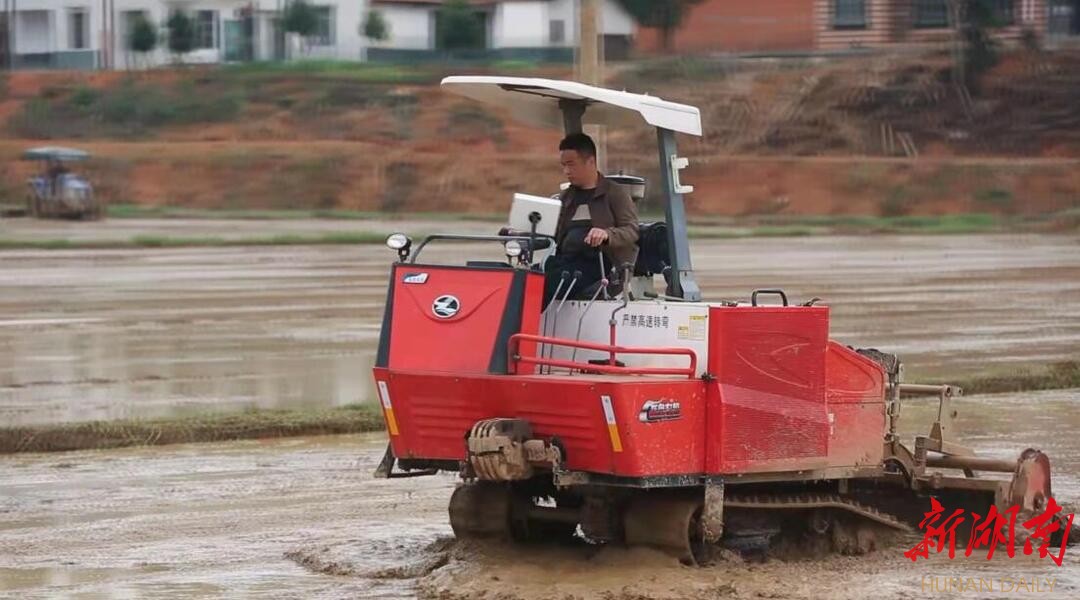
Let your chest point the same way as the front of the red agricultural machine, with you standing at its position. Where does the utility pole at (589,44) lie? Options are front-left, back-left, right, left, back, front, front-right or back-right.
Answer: back-right

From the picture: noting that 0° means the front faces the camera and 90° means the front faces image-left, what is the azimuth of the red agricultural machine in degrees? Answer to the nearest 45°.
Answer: approximately 45°

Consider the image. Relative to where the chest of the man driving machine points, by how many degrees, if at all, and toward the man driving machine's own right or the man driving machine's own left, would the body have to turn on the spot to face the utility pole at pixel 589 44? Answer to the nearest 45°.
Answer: approximately 135° to the man driving machine's own right
